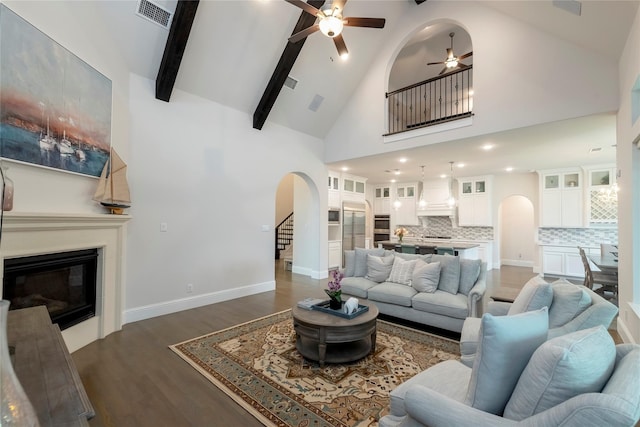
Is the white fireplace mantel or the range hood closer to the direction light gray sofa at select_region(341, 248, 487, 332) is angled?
the white fireplace mantel

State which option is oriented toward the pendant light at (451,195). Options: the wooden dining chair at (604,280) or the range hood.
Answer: the range hood

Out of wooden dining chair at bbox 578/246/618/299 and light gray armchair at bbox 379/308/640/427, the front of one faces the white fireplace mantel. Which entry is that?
the light gray armchair

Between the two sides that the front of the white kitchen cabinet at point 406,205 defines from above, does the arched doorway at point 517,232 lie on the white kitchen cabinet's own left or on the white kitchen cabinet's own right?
on the white kitchen cabinet's own left

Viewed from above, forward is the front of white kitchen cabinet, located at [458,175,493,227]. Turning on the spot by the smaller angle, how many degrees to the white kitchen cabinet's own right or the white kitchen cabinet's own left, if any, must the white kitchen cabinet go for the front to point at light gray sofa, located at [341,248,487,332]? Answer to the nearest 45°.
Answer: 0° — it already faces it

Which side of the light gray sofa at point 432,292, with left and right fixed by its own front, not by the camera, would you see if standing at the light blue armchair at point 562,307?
left

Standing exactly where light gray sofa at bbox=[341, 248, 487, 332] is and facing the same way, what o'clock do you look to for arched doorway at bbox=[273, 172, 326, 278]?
The arched doorway is roughly at 3 o'clock from the light gray sofa.

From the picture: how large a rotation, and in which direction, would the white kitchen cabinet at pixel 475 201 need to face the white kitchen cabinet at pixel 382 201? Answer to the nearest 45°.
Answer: approximately 90° to its right

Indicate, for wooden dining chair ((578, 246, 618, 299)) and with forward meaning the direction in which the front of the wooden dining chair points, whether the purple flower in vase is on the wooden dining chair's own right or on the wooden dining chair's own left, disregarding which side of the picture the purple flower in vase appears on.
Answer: on the wooden dining chair's own right

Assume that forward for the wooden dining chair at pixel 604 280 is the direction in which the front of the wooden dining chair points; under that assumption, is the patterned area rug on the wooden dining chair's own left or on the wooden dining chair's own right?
on the wooden dining chair's own right

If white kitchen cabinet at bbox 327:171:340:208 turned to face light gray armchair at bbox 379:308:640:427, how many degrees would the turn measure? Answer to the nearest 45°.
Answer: approximately 45° to its right
